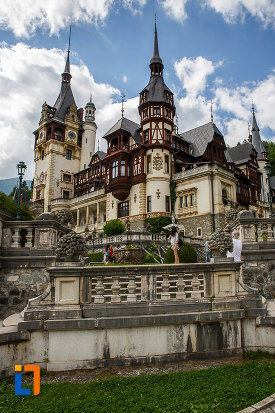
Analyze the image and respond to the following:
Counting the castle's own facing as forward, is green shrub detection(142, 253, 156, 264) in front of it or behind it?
in front

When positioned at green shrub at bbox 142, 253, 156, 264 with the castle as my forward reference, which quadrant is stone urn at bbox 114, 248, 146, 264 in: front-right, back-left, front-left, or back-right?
front-left

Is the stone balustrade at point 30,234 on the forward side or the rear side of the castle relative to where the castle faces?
on the forward side

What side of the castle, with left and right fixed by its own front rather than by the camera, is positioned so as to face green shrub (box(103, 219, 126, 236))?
front

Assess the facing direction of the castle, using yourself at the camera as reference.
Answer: facing the viewer and to the left of the viewer

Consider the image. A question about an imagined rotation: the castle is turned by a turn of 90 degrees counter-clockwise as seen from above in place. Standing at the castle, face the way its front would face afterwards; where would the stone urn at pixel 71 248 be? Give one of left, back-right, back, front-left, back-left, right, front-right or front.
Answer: front-right

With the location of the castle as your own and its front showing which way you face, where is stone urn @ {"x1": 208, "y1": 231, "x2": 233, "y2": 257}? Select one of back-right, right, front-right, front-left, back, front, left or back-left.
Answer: front-left

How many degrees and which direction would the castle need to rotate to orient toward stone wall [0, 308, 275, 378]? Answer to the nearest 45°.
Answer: approximately 45° to its left
